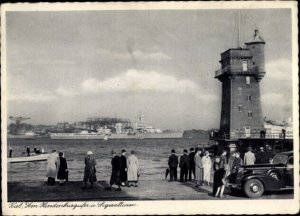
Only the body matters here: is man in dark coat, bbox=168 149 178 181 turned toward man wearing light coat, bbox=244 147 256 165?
no

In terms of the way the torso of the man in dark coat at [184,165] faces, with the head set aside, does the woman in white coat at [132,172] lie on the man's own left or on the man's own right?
on the man's own left

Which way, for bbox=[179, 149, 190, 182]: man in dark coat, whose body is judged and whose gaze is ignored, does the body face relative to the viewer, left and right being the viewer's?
facing away from the viewer

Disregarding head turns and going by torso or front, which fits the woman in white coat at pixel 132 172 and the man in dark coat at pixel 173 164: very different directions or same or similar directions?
same or similar directions

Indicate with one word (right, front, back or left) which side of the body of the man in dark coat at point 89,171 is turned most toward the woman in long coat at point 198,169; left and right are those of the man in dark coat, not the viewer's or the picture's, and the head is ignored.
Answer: right

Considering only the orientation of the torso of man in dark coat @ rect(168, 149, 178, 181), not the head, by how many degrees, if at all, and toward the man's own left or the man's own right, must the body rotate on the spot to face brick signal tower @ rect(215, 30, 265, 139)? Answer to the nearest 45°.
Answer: approximately 45° to the man's own right

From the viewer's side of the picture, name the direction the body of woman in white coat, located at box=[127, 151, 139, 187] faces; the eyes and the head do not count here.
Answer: away from the camera

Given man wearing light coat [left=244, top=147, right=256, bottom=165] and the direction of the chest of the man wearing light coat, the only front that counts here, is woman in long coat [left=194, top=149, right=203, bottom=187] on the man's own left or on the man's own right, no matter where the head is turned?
on the man's own left

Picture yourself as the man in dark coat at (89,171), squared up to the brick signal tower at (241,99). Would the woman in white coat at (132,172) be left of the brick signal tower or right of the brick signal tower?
right

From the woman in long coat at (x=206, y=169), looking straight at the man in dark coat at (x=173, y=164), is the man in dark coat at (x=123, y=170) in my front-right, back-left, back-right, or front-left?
front-left

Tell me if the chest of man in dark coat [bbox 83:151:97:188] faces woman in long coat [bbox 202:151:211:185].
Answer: no

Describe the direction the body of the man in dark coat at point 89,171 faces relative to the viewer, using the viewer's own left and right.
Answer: facing away from the viewer

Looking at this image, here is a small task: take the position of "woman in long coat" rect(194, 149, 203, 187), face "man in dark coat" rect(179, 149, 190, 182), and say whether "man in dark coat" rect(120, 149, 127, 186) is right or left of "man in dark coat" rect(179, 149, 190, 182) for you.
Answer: left

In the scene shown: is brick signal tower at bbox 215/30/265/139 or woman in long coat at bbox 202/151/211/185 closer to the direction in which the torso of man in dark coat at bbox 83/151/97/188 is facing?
the brick signal tower

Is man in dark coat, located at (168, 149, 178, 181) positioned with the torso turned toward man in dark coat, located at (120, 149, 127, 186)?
no

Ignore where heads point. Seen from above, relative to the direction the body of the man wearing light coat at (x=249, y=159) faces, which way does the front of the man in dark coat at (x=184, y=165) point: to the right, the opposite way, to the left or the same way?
the same way
